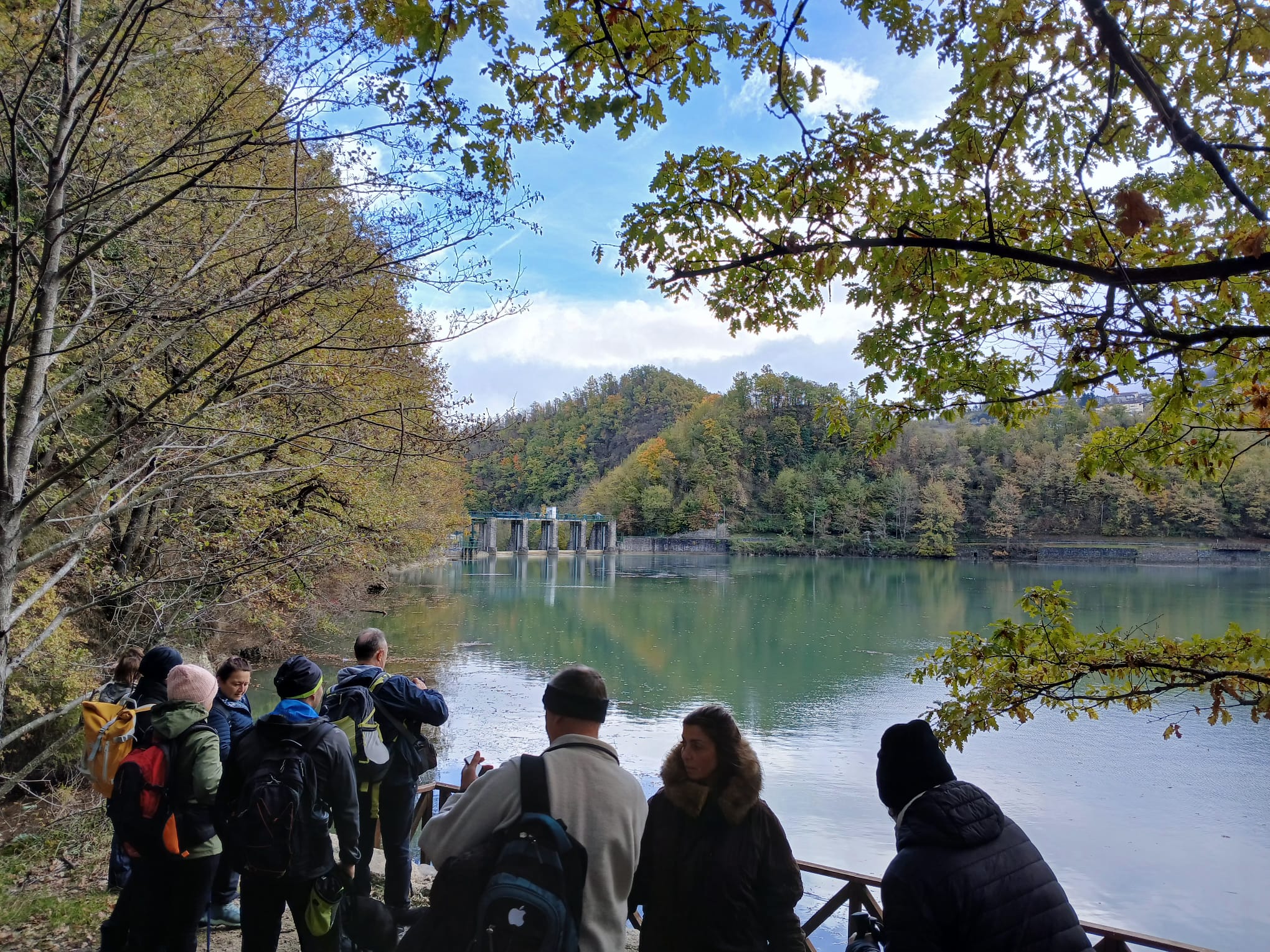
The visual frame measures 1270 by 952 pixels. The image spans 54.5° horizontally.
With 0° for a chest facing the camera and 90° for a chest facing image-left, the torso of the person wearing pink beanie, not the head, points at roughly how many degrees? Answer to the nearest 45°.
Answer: approximately 225°

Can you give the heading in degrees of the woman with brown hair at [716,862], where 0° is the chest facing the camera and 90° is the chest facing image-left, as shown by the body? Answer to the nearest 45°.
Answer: approximately 45°

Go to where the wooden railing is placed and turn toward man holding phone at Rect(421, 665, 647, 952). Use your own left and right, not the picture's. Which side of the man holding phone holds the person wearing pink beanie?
right

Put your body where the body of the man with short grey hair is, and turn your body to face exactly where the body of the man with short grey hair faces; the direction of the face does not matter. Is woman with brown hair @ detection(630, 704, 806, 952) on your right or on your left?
on your right

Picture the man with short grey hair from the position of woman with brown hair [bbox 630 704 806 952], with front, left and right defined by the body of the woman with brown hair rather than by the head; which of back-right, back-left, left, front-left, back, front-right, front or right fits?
right

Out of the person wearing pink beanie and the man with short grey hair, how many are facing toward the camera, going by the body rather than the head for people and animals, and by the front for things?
0

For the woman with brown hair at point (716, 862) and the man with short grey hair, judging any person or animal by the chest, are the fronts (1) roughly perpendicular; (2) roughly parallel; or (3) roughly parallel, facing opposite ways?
roughly parallel, facing opposite ways

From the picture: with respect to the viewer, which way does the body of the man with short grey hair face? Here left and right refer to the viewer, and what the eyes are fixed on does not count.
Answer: facing away from the viewer and to the right of the viewer

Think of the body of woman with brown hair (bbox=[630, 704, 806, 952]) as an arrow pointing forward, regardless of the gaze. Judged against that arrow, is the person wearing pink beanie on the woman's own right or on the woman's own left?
on the woman's own right
